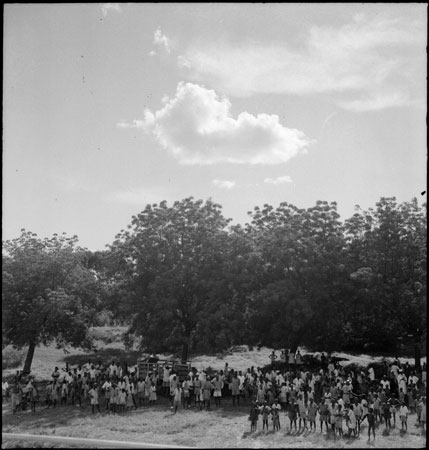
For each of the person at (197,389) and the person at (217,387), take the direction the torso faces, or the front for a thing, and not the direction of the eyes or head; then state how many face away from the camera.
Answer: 0

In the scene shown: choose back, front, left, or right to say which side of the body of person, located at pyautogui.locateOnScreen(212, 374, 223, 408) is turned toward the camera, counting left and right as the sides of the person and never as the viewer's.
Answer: front

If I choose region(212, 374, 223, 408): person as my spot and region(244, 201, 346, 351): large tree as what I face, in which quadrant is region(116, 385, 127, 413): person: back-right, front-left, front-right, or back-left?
back-left

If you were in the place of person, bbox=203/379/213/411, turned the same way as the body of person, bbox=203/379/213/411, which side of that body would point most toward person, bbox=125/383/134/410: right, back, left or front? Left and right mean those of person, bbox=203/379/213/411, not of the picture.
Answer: right

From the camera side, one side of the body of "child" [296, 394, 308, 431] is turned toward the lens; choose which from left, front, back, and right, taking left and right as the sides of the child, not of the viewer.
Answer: front
